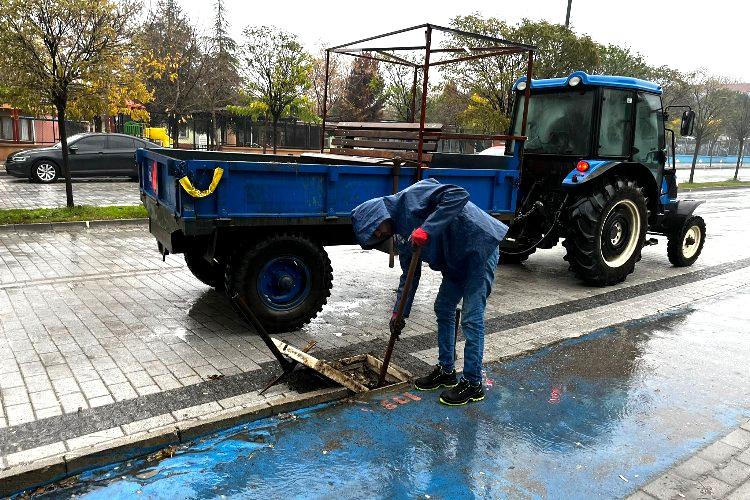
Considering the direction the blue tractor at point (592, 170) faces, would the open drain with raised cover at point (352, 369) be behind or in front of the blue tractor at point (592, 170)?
behind

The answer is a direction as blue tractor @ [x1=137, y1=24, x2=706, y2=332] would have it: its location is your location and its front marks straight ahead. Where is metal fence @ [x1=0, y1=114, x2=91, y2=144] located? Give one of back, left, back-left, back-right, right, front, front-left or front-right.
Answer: left

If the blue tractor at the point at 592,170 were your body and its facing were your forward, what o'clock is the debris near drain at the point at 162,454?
The debris near drain is roughly at 5 o'clock from the blue tractor.

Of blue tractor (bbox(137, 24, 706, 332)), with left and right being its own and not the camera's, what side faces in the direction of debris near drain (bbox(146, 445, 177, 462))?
back

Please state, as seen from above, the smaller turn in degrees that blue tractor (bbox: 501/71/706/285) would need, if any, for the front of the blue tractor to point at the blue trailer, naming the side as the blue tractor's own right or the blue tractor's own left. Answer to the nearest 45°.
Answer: approximately 180°

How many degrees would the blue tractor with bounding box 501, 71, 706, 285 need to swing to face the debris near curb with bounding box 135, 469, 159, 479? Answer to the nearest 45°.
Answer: approximately 135° to its right

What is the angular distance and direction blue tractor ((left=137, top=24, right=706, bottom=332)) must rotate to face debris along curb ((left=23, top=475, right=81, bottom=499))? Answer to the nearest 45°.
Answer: approximately 180°

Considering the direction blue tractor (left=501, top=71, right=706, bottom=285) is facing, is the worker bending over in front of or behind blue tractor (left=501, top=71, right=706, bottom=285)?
behind

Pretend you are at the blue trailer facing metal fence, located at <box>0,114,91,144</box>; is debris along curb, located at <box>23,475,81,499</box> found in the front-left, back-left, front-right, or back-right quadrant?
back-left

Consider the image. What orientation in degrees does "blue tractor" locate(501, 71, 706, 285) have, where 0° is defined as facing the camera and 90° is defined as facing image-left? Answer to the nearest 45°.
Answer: approximately 225°

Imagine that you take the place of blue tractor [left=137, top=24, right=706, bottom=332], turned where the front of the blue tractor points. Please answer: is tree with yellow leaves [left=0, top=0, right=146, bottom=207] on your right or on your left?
on your left
